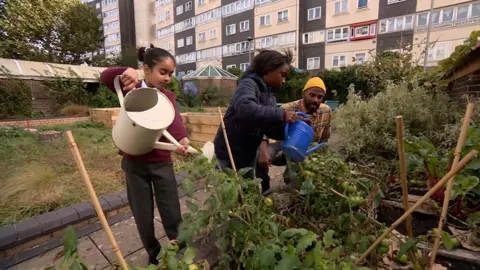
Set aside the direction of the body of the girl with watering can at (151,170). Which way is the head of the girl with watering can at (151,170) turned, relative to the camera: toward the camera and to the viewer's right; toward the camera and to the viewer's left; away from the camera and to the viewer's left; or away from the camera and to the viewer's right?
toward the camera and to the viewer's right

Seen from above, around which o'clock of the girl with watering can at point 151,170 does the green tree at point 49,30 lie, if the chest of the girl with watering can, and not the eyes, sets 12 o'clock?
The green tree is roughly at 7 o'clock from the girl with watering can.

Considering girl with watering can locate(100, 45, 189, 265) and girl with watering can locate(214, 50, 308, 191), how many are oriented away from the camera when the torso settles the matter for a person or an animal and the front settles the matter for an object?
0

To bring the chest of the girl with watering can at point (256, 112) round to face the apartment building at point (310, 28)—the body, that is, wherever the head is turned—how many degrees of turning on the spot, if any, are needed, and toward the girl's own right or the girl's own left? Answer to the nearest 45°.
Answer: approximately 90° to the girl's own left

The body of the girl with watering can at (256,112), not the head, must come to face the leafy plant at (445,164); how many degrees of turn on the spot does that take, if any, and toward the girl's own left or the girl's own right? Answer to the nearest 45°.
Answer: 0° — they already face it

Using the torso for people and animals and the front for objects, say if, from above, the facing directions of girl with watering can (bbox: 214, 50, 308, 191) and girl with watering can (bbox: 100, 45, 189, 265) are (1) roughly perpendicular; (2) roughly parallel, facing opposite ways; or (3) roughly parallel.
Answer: roughly perpendicular

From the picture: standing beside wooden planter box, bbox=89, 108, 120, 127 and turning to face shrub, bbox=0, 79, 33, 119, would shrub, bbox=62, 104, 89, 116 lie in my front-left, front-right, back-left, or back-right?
front-right

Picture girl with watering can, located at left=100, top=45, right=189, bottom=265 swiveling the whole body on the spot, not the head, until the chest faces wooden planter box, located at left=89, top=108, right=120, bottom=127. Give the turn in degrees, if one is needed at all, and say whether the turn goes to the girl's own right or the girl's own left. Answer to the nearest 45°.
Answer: approximately 135° to the girl's own left

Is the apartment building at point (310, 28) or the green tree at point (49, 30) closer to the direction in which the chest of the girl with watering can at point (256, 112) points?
the apartment building

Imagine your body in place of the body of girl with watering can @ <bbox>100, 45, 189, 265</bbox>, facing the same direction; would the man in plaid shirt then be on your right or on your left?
on your left

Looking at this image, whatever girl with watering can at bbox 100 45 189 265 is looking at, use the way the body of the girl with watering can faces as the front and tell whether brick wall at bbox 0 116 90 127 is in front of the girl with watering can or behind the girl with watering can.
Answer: behind

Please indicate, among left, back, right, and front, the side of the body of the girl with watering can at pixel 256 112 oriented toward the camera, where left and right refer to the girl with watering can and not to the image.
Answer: right
